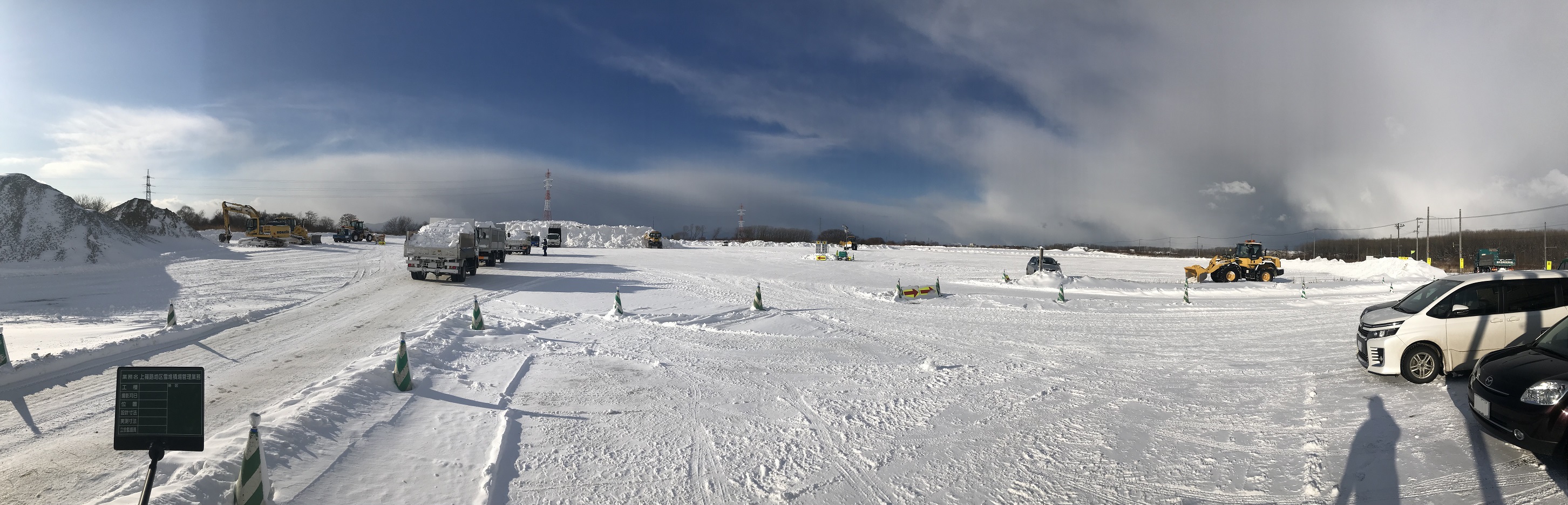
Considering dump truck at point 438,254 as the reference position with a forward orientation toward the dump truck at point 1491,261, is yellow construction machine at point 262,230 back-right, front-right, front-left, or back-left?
back-left

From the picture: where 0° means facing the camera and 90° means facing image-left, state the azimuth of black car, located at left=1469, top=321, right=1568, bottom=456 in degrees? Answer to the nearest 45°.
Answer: approximately 45°

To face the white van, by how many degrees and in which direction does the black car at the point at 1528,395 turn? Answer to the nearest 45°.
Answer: approximately 135° to its right

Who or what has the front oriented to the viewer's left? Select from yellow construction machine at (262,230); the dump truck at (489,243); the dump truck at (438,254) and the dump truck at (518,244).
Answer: the yellow construction machine

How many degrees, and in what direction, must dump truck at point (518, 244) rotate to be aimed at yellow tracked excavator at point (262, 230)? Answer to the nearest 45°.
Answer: approximately 90° to its left

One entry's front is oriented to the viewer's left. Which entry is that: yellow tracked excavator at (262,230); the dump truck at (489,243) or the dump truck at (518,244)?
the yellow tracked excavator

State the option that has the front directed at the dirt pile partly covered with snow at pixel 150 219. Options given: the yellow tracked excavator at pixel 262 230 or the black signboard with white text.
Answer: the yellow tracked excavator

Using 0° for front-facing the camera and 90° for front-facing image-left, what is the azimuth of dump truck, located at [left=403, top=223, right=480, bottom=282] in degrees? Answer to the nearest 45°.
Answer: approximately 225°

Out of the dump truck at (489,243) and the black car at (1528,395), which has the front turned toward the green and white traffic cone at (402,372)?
the black car

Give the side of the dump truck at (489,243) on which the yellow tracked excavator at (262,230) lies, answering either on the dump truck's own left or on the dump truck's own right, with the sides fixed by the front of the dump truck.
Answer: on the dump truck's own left

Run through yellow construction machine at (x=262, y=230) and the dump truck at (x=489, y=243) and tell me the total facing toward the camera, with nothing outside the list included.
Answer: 0

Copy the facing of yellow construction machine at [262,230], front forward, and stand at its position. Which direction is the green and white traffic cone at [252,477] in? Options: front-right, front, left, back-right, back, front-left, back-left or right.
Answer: left

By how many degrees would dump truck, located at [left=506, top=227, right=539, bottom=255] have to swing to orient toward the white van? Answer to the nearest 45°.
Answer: approximately 135° to its right

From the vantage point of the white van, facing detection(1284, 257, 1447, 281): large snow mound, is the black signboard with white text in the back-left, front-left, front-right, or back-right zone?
back-left

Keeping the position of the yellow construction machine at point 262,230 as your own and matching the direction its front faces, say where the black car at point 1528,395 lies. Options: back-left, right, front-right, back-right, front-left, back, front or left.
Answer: left

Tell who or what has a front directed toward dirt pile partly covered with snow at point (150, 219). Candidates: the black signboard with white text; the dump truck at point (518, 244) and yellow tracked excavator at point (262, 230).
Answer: the yellow tracked excavator
